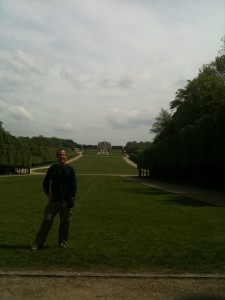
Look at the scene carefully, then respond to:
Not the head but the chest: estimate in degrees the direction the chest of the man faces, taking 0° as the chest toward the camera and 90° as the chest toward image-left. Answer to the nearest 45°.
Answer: approximately 0°
